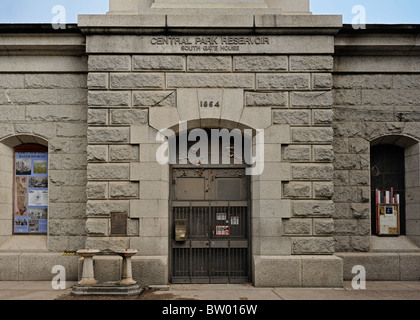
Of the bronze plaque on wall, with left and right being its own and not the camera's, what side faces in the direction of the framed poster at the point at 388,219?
left

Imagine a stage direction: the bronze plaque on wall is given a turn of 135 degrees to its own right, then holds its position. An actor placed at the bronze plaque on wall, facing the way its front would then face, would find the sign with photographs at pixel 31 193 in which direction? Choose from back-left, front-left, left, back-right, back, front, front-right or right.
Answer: front

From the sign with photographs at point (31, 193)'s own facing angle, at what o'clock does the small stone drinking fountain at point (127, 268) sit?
The small stone drinking fountain is roughly at 11 o'clock from the sign with photographs.

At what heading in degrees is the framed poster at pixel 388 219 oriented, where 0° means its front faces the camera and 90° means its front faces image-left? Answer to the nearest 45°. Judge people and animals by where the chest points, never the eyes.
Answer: approximately 0°

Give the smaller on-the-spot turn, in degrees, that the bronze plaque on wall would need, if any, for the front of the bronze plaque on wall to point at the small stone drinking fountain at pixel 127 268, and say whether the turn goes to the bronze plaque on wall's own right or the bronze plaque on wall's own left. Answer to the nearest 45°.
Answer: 0° — it already faces it

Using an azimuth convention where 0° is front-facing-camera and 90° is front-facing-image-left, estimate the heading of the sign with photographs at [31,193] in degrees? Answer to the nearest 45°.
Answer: approximately 0°

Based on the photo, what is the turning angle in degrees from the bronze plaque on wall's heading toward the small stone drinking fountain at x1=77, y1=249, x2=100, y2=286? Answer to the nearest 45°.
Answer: approximately 45° to its right
